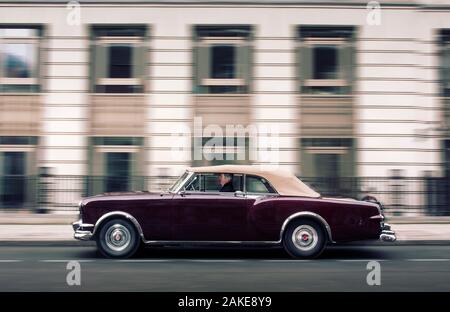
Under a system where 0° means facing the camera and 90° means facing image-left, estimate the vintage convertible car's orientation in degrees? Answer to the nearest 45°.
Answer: approximately 90°

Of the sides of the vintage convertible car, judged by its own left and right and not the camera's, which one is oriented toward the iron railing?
right

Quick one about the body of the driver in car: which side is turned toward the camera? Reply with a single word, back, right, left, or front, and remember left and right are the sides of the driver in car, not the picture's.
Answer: left
